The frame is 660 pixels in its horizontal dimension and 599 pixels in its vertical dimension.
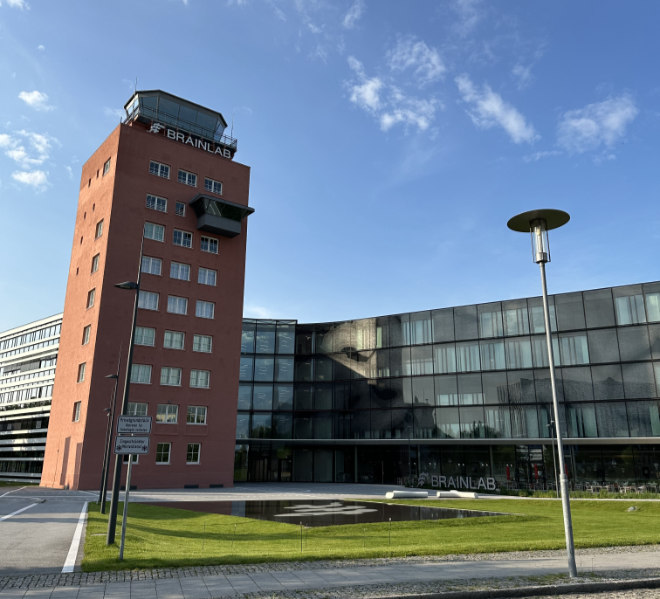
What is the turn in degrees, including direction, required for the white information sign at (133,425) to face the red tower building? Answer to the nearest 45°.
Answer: approximately 180°

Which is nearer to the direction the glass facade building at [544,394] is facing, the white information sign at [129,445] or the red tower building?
the white information sign

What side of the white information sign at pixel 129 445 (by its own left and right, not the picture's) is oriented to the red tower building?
back

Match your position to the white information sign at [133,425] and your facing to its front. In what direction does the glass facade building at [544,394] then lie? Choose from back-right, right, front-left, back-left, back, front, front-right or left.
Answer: back-left

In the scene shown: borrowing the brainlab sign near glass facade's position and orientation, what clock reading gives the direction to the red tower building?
The red tower building is roughly at 2 o'clock from the brainlab sign near glass facade.

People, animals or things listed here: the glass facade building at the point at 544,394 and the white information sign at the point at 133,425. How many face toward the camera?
2

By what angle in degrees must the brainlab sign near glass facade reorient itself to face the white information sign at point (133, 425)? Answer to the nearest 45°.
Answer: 0° — it already faces it
